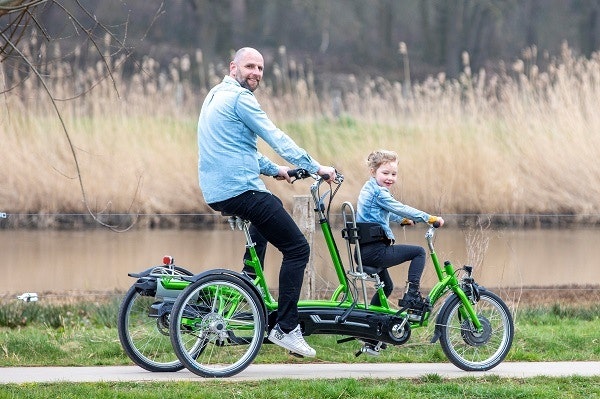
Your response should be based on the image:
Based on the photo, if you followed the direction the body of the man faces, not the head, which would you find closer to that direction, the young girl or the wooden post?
the young girl

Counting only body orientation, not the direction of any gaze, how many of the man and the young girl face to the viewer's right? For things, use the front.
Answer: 2

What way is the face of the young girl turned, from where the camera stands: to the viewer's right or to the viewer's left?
to the viewer's right

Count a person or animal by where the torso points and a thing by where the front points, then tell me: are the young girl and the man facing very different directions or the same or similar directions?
same or similar directions

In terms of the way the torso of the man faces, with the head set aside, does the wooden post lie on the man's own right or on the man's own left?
on the man's own left

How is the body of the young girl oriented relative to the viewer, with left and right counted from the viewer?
facing to the right of the viewer

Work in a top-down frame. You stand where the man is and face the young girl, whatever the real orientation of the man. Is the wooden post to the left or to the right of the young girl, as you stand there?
left

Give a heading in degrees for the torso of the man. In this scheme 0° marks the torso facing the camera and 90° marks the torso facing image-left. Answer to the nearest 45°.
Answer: approximately 270°

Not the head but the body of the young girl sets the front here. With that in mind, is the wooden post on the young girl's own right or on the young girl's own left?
on the young girl's own left
